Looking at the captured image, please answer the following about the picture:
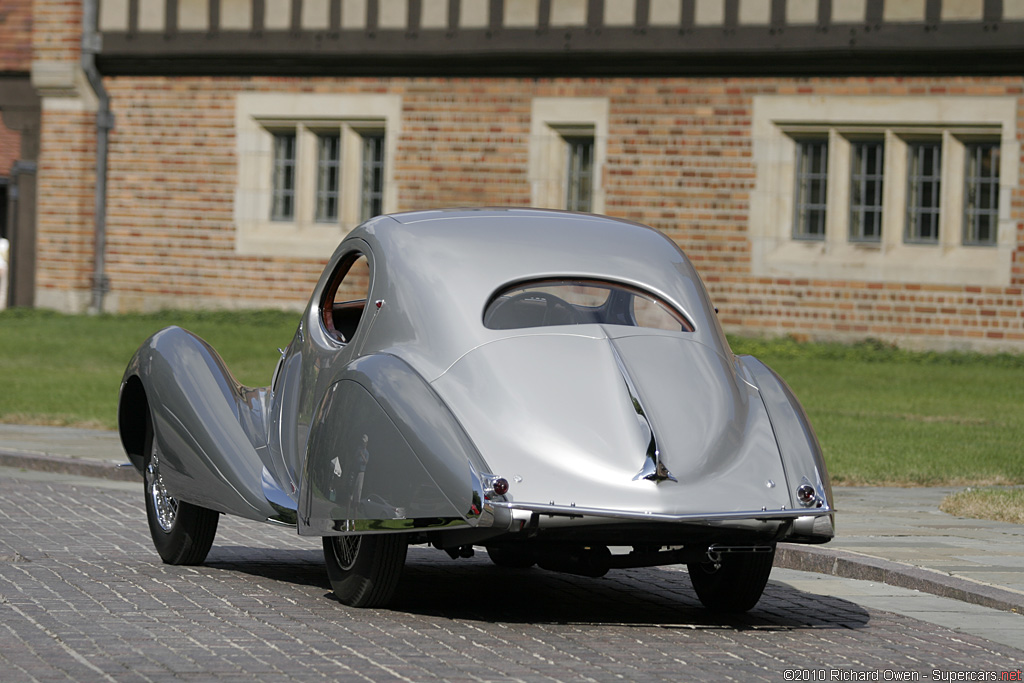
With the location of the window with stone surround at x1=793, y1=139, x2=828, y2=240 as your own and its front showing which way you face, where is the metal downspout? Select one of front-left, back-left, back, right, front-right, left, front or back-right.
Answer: right

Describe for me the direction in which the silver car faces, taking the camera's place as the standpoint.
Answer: facing away from the viewer and to the left of the viewer

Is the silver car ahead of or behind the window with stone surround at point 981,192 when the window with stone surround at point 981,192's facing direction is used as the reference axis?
ahead

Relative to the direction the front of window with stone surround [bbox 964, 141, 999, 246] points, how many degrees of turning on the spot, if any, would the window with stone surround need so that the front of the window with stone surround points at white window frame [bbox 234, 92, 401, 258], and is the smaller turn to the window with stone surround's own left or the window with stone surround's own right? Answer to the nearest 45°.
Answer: approximately 90° to the window with stone surround's own right

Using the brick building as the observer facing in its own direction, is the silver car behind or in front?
in front

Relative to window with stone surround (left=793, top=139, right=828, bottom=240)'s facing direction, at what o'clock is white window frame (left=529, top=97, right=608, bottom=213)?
The white window frame is roughly at 3 o'clock from the window with stone surround.

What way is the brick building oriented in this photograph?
toward the camera

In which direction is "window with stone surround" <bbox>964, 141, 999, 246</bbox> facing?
toward the camera

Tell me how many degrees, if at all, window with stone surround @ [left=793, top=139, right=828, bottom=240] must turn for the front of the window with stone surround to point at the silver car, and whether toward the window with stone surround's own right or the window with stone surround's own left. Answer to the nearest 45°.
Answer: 0° — it already faces it

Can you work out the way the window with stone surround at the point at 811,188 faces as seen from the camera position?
facing the viewer

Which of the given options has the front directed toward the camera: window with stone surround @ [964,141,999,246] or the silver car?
the window with stone surround

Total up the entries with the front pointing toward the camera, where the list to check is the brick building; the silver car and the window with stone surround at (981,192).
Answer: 2
